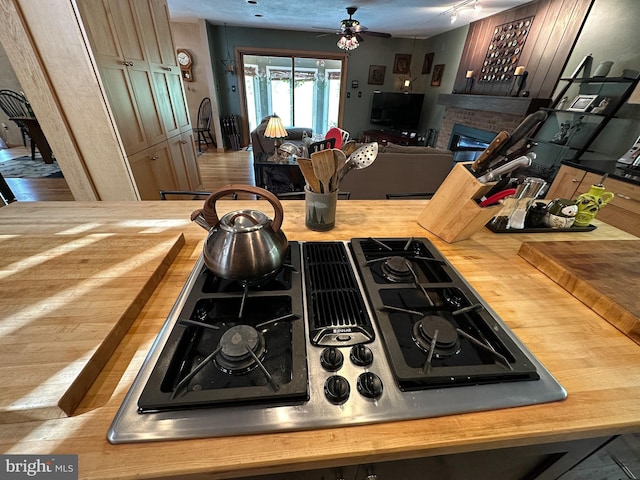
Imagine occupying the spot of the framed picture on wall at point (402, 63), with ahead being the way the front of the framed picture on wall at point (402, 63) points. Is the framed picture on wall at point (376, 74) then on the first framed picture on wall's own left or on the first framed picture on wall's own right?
on the first framed picture on wall's own right

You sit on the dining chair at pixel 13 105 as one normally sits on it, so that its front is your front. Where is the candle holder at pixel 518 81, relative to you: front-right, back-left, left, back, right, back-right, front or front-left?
front

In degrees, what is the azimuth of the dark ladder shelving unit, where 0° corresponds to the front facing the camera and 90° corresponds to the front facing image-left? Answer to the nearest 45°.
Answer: approximately 45°

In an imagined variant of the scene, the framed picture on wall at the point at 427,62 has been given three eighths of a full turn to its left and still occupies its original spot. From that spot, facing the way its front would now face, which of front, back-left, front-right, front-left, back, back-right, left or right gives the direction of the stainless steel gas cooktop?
right

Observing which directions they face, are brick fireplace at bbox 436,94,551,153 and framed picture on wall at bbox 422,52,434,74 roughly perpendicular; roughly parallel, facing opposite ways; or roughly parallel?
roughly parallel

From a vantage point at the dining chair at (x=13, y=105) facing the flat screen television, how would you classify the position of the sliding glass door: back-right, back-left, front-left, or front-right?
front-left

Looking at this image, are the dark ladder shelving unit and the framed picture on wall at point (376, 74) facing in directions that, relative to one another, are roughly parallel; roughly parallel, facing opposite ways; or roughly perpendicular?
roughly perpendicular

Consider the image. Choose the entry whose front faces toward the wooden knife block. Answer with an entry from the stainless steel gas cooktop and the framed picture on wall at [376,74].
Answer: the framed picture on wall

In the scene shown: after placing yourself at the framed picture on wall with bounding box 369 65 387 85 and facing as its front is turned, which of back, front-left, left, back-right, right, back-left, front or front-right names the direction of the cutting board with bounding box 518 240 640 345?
front

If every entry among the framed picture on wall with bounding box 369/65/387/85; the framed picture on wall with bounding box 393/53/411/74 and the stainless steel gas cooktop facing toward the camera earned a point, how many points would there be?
3

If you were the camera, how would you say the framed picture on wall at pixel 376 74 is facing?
facing the viewer

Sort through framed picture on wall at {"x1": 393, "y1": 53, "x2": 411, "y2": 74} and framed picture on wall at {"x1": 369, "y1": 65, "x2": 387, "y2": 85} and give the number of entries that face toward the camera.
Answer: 2

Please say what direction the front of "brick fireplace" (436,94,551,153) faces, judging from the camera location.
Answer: facing the viewer and to the left of the viewer

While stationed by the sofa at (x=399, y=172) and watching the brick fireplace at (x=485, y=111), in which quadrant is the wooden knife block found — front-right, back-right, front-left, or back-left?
back-right

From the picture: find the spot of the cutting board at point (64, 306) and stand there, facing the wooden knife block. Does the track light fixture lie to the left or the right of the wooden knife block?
left

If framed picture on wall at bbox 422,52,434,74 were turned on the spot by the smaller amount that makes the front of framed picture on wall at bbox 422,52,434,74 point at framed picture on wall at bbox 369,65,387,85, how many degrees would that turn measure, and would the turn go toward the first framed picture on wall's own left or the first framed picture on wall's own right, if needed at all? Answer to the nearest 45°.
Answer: approximately 45° to the first framed picture on wall's own right

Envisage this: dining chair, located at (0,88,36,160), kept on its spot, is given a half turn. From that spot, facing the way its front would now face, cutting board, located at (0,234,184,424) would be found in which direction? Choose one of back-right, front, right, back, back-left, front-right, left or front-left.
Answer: back-left

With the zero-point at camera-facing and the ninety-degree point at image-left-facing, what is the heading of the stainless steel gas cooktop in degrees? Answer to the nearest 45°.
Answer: approximately 0°

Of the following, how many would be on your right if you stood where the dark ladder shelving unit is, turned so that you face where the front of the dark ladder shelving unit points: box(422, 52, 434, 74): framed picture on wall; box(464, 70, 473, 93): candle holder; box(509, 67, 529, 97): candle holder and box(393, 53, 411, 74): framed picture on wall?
4
